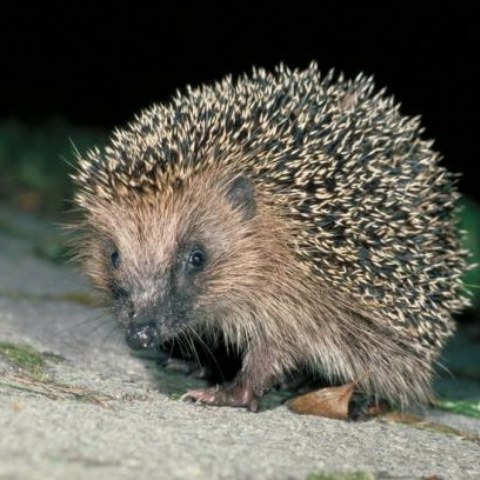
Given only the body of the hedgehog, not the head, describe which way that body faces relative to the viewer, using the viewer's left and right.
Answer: facing the viewer and to the left of the viewer
